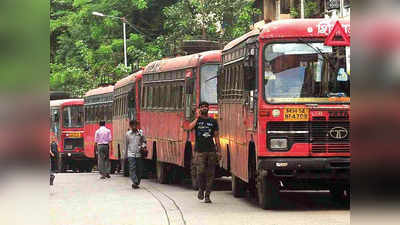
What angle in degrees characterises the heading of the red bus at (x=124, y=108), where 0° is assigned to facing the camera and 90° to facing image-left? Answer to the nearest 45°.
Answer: approximately 315°

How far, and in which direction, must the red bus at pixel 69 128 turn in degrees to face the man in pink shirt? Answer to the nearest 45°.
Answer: approximately 45° to its right

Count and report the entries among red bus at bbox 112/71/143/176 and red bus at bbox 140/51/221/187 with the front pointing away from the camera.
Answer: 0

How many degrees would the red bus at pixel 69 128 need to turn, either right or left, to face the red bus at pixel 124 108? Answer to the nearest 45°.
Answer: approximately 45° to its right

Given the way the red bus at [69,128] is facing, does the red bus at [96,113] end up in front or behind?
in front

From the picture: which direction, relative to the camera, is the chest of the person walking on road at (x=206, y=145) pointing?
toward the camera

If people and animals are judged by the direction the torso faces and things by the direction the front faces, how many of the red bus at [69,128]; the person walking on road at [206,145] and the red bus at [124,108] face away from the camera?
0

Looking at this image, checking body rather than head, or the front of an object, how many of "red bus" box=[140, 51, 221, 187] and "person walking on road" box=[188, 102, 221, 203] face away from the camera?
0

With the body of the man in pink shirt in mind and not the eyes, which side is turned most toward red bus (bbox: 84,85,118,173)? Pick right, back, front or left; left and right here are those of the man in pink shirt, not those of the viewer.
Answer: front

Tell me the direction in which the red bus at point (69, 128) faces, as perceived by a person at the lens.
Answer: facing the viewer and to the right of the viewer
